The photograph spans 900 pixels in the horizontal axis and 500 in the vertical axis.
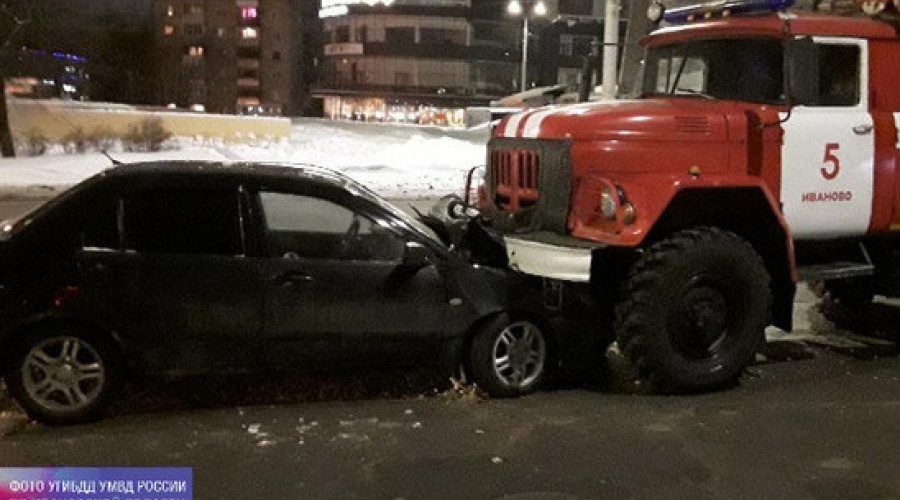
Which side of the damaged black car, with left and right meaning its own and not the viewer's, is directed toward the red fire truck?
front

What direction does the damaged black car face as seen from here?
to the viewer's right

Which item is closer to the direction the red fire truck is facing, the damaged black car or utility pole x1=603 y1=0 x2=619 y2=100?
the damaged black car

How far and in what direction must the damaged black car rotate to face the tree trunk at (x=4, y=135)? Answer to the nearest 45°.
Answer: approximately 90° to its left

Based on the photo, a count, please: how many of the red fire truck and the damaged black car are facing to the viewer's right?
1

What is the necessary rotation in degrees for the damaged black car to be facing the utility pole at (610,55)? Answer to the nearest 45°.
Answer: approximately 45° to its left

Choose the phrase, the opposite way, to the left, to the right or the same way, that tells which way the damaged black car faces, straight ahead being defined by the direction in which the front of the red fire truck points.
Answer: the opposite way

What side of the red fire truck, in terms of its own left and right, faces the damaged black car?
front

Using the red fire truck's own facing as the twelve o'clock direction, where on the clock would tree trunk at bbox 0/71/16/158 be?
The tree trunk is roughly at 3 o'clock from the red fire truck.

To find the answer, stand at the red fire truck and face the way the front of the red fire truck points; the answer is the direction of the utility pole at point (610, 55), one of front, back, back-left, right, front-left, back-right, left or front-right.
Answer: back-right

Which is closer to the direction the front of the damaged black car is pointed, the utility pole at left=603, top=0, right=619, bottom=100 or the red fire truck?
the red fire truck

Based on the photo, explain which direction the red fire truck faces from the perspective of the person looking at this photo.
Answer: facing the viewer and to the left of the viewer
